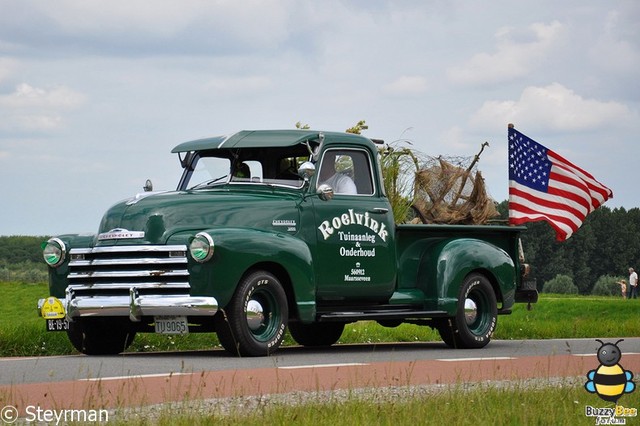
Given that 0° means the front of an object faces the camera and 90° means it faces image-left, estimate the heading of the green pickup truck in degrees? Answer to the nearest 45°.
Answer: approximately 45°
